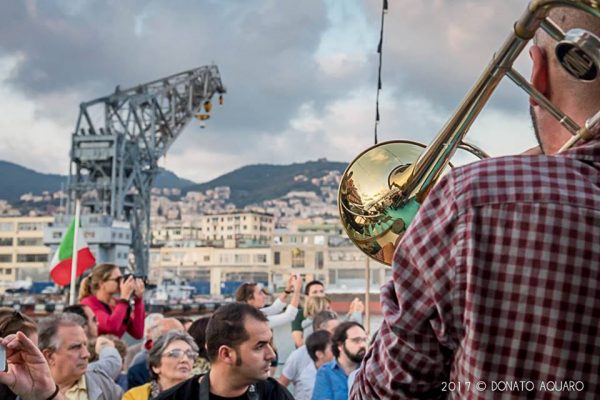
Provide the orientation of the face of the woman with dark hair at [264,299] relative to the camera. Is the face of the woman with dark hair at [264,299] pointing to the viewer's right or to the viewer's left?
to the viewer's right

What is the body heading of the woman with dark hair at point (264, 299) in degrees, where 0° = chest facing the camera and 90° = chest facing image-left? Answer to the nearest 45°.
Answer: approximately 270°

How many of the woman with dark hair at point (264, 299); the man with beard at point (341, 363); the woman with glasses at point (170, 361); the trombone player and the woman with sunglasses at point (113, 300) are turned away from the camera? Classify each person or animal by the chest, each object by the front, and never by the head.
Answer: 1

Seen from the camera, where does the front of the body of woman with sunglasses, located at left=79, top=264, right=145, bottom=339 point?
to the viewer's right

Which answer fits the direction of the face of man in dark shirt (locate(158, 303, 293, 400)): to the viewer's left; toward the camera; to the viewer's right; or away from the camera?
to the viewer's right

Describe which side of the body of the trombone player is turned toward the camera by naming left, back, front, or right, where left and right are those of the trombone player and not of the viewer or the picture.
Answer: back

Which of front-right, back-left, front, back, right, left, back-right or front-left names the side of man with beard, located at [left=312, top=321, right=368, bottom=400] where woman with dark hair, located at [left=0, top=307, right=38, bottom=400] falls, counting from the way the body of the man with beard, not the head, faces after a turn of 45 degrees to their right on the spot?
front-right

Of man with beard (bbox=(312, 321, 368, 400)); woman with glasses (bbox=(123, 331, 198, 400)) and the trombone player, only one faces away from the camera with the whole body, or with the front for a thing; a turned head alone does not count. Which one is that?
the trombone player

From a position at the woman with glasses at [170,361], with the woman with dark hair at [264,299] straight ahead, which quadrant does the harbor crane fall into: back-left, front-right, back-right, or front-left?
front-left

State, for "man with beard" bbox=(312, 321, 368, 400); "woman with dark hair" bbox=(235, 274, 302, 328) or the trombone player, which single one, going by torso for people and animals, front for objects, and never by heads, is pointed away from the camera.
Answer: the trombone player

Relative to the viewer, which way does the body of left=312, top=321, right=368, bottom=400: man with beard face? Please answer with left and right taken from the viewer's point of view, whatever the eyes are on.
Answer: facing the viewer and to the right of the viewer
